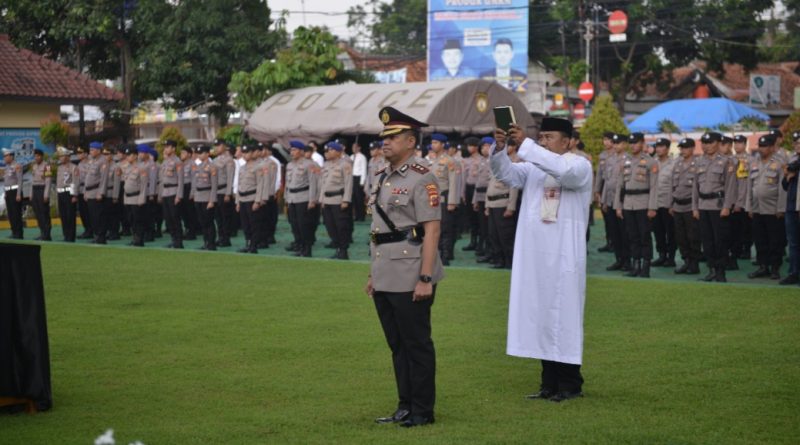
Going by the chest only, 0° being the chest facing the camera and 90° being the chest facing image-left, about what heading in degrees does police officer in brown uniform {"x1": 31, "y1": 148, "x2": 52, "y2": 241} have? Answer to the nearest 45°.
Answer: approximately 45°

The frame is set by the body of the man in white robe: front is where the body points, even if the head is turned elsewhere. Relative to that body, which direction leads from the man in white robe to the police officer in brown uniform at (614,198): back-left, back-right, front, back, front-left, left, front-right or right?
back-right

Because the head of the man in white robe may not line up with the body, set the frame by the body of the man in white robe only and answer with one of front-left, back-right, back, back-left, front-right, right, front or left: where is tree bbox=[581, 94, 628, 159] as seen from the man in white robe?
back-right

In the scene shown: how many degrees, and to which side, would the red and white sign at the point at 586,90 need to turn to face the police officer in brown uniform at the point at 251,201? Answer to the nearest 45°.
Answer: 0° — it already faces them

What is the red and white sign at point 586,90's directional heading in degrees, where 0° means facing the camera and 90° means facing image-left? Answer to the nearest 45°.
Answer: approximately 0°

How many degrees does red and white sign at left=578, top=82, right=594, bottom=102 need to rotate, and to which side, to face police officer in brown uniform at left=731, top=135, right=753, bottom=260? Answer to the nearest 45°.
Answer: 0° — it already faces them

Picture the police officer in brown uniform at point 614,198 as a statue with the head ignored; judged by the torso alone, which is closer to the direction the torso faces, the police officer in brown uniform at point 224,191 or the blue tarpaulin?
the police officer in brown uniform

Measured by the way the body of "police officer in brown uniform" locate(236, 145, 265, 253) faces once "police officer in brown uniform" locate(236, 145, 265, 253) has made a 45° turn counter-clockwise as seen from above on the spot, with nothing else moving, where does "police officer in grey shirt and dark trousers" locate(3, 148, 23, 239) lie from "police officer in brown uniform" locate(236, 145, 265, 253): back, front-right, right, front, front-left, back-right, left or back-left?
back-right

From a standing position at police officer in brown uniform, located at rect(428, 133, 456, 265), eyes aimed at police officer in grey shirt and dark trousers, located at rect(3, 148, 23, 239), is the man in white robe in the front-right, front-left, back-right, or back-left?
back-left

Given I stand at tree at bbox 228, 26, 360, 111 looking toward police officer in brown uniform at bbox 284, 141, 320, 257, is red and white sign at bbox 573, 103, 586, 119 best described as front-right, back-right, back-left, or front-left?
back-left

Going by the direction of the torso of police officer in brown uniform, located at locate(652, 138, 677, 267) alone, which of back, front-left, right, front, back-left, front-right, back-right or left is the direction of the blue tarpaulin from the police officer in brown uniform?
back-right
